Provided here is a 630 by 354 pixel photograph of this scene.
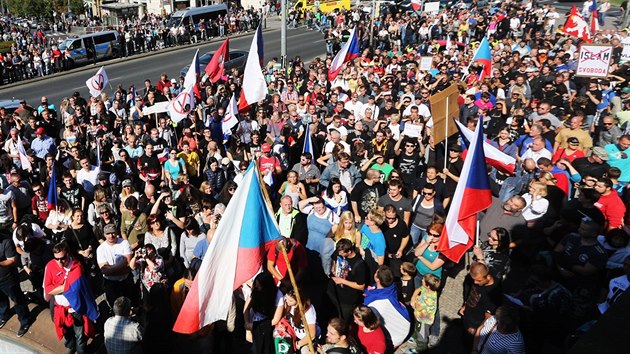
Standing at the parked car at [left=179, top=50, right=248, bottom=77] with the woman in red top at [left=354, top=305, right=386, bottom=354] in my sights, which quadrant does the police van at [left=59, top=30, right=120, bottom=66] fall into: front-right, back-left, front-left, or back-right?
back-right

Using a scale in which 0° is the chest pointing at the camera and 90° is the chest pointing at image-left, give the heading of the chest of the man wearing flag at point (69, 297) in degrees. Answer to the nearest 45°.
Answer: approximately 45°

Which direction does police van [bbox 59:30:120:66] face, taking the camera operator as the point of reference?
facing the viewer and to the left of the viewer

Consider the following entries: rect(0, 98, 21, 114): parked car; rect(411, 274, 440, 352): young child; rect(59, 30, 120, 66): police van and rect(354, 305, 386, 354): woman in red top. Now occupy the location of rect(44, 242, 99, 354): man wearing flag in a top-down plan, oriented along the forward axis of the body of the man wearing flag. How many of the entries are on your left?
2

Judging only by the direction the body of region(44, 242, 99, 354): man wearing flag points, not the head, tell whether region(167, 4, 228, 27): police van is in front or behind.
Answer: behind

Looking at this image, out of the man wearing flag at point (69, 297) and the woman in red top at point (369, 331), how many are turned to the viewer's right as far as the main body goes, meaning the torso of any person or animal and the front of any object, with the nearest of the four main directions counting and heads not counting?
0

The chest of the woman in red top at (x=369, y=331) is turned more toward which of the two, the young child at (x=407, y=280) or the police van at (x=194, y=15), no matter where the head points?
the police van

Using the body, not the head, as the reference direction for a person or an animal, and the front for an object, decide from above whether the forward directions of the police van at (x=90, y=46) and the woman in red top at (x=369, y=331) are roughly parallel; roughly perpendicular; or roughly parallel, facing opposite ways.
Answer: roughly perpendicular
